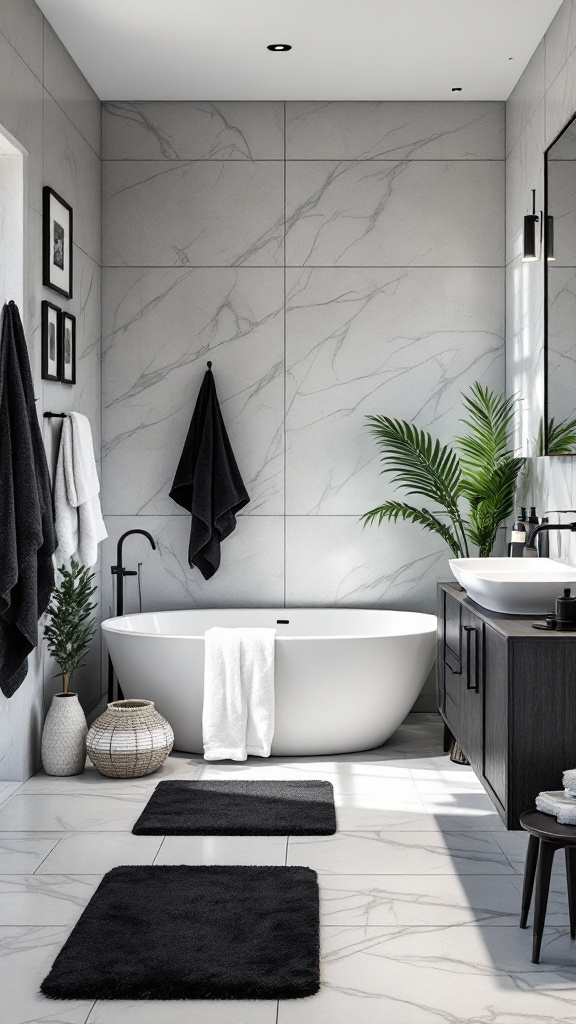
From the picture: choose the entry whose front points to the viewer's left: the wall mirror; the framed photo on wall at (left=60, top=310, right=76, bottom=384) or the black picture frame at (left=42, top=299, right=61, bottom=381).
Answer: the wall mirror

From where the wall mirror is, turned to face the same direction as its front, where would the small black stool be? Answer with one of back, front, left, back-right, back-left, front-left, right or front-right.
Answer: left

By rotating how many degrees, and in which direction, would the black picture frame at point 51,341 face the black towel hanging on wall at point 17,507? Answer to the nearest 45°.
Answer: approximately 90° to its right

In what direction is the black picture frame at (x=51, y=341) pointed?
to the viewer's right

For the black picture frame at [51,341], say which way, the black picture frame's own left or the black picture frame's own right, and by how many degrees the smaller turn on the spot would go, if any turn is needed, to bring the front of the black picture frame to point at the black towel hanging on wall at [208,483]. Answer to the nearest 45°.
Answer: approximately 45° to the black picture frame's own left

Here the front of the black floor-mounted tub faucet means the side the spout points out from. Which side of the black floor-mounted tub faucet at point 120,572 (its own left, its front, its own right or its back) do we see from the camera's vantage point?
right

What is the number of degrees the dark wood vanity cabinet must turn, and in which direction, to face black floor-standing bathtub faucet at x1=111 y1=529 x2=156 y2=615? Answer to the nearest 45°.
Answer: approximately 45° to its right

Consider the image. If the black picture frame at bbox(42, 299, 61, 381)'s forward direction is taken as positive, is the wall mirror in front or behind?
in front

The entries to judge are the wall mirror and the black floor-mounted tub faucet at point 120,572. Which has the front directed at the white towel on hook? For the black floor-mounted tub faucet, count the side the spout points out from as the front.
the wall mirror

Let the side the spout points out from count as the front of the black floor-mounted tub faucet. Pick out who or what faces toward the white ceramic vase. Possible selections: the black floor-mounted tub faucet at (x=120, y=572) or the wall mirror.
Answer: the wall mirror

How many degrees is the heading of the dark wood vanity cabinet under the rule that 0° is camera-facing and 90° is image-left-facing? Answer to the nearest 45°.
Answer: approximately 90°

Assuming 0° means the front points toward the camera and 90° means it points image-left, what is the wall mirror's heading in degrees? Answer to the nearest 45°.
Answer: approximately 90°
